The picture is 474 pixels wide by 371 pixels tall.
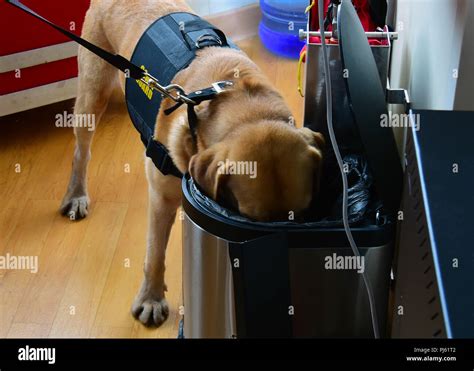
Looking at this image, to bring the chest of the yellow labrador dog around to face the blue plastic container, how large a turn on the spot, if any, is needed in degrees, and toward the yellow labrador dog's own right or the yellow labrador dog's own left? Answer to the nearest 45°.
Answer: approximately 135° to the yellow labrador dog's own left
